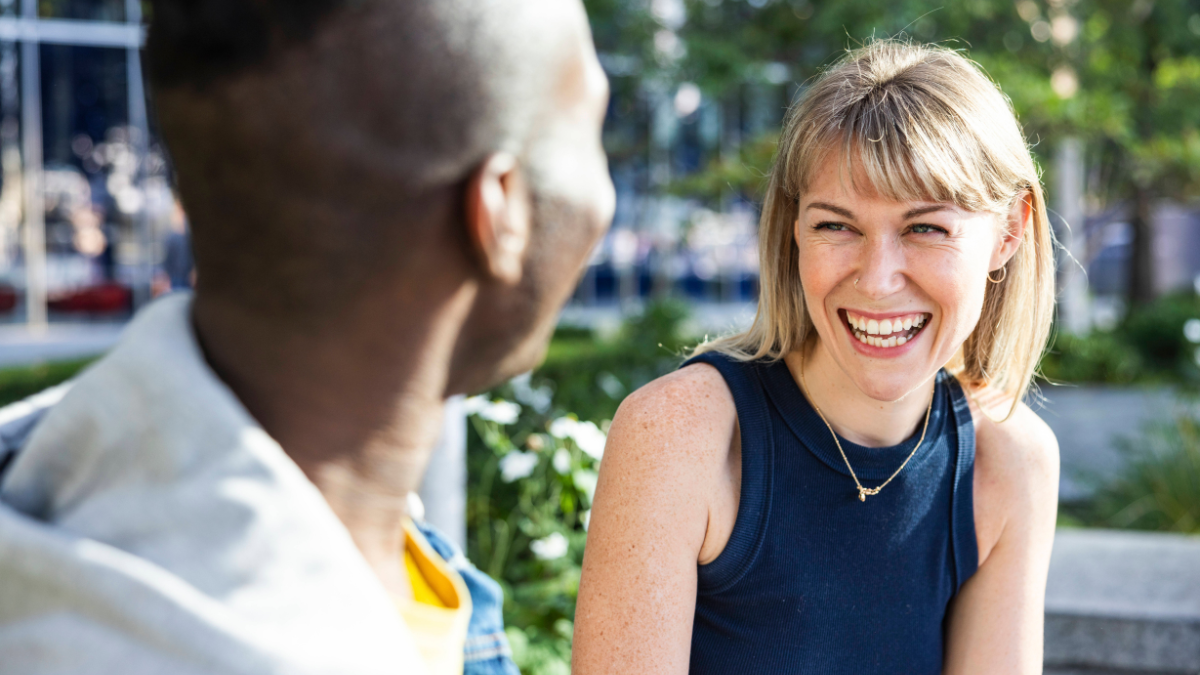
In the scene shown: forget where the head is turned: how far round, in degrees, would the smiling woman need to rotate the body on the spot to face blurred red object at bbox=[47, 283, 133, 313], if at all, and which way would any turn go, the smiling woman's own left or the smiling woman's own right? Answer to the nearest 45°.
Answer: approximately 135° to the smiling woman's own right

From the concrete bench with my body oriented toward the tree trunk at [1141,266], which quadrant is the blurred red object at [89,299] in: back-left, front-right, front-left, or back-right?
front-left

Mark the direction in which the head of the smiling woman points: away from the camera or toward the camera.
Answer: toward the camera

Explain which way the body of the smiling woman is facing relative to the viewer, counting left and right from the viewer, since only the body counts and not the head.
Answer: facing the viewer

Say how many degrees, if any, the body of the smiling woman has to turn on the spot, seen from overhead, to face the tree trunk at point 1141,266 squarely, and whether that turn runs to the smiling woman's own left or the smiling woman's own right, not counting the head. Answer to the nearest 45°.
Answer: approximately 180°

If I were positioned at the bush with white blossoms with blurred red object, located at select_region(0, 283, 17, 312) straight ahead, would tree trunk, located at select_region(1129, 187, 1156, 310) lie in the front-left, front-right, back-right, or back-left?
front-right

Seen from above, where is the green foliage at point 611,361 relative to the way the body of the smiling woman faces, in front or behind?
behind

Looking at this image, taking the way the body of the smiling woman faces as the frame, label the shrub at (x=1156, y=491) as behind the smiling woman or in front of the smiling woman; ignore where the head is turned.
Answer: behind

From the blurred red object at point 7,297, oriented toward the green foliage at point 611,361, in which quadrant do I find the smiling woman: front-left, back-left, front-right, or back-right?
front-right

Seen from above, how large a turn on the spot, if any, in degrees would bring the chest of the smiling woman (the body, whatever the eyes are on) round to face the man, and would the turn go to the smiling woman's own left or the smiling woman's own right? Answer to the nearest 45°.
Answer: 0° — they already face them

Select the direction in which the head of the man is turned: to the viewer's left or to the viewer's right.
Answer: to the viewer's right
